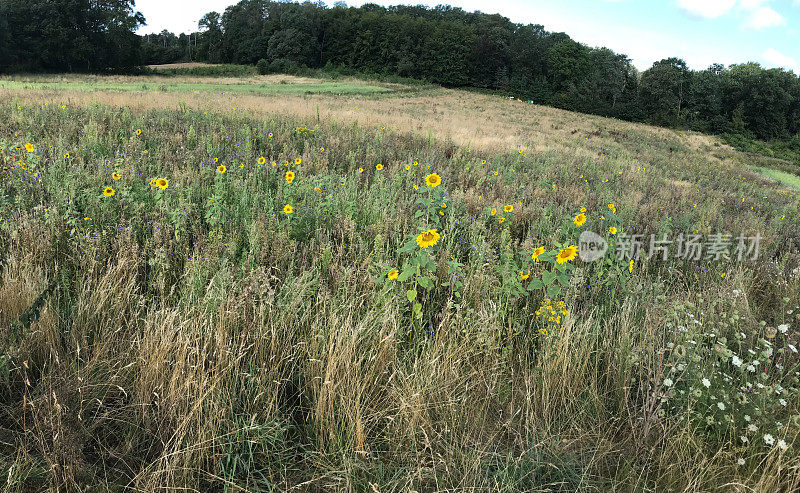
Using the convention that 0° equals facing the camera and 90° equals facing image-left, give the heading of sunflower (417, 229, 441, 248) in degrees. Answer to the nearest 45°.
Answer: approximately 0°

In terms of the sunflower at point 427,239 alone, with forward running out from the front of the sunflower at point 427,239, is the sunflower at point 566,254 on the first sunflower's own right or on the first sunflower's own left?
on the first sunflower's own left
